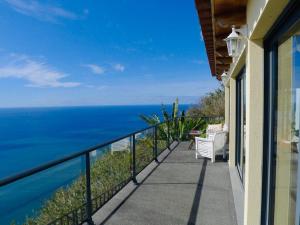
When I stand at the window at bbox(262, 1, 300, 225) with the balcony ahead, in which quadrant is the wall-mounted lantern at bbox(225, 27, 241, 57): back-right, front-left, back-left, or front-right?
front-right

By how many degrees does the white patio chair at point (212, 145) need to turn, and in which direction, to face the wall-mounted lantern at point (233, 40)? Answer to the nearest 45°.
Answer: approximately 135° to its left

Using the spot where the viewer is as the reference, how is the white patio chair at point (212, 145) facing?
facing away from the viewer and to the left of the viewer

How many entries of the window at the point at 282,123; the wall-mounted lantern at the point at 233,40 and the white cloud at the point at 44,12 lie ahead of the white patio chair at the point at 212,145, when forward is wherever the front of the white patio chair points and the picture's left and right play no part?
1

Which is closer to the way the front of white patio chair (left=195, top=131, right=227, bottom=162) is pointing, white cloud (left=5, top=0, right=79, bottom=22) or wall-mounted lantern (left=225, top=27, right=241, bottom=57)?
the white cloud

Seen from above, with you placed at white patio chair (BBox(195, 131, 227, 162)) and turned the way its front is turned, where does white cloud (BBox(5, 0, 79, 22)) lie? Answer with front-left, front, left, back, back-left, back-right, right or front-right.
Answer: front

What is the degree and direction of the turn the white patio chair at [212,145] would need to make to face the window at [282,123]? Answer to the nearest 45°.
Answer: approximately 135° to its left
